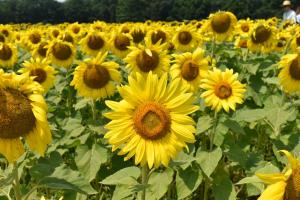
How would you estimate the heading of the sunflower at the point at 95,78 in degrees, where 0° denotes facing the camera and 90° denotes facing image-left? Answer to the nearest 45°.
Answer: approximately 0°

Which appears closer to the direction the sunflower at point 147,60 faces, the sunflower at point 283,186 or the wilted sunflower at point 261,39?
the sunflower

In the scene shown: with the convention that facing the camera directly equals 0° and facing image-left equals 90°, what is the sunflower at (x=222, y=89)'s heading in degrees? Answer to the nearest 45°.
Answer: approximately 0°

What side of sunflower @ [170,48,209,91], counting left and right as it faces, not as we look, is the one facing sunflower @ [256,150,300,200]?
front

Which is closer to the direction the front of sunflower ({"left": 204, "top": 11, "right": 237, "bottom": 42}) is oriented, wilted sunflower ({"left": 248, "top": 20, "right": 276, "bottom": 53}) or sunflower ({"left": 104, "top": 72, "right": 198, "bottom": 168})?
the sunflower

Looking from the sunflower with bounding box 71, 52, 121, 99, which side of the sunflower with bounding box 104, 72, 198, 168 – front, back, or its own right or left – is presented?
back

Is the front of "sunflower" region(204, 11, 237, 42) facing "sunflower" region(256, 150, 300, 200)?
yes
